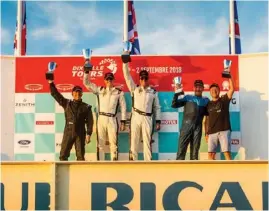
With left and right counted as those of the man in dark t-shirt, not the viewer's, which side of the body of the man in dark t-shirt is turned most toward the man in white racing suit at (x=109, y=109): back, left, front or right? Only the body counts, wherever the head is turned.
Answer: right

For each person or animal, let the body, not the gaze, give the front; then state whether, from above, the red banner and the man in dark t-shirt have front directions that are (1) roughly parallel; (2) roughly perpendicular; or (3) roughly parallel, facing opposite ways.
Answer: roughly parallel

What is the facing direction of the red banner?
toward the camera

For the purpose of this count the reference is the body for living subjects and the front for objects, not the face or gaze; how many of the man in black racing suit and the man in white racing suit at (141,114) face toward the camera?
2

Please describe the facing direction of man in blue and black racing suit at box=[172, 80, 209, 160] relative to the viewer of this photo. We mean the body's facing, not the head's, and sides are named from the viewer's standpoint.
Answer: facing the viewer

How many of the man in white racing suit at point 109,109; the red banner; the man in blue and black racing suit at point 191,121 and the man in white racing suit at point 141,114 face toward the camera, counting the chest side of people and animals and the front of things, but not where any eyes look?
4

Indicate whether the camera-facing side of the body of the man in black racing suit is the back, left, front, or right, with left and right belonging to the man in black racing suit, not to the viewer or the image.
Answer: front

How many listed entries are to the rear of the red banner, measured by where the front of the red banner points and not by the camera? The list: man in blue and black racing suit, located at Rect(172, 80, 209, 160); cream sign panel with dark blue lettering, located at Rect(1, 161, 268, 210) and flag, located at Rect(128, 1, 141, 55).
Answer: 1

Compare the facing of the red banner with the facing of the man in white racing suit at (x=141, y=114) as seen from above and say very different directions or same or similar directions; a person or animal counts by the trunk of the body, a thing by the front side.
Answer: same or similar directions

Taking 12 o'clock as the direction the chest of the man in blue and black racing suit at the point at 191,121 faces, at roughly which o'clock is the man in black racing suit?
The man in black racing suit is roughly at 3 o'clock from the man in blue and black racing suit.

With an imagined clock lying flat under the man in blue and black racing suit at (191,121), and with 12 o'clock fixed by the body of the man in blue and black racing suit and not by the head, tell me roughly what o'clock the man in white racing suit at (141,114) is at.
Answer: The man in white racing suit is roughly at 3 o'clock from the man in blue and black racing suit.

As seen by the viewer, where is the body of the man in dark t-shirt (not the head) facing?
toward the camera

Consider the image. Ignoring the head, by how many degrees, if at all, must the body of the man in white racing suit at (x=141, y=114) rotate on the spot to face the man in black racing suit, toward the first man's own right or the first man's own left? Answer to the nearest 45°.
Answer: approximately 90° to the first man's own right

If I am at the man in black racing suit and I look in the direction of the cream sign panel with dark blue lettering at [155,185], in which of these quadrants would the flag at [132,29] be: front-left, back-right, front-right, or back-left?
back-left

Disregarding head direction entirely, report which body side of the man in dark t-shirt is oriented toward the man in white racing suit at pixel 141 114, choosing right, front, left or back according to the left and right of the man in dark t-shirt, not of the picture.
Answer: right

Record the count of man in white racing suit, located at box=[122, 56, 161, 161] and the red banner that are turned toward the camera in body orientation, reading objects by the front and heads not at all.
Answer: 2

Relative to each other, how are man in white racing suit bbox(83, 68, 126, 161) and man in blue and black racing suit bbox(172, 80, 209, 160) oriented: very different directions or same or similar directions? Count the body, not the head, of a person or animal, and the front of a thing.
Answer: same or similar directions
